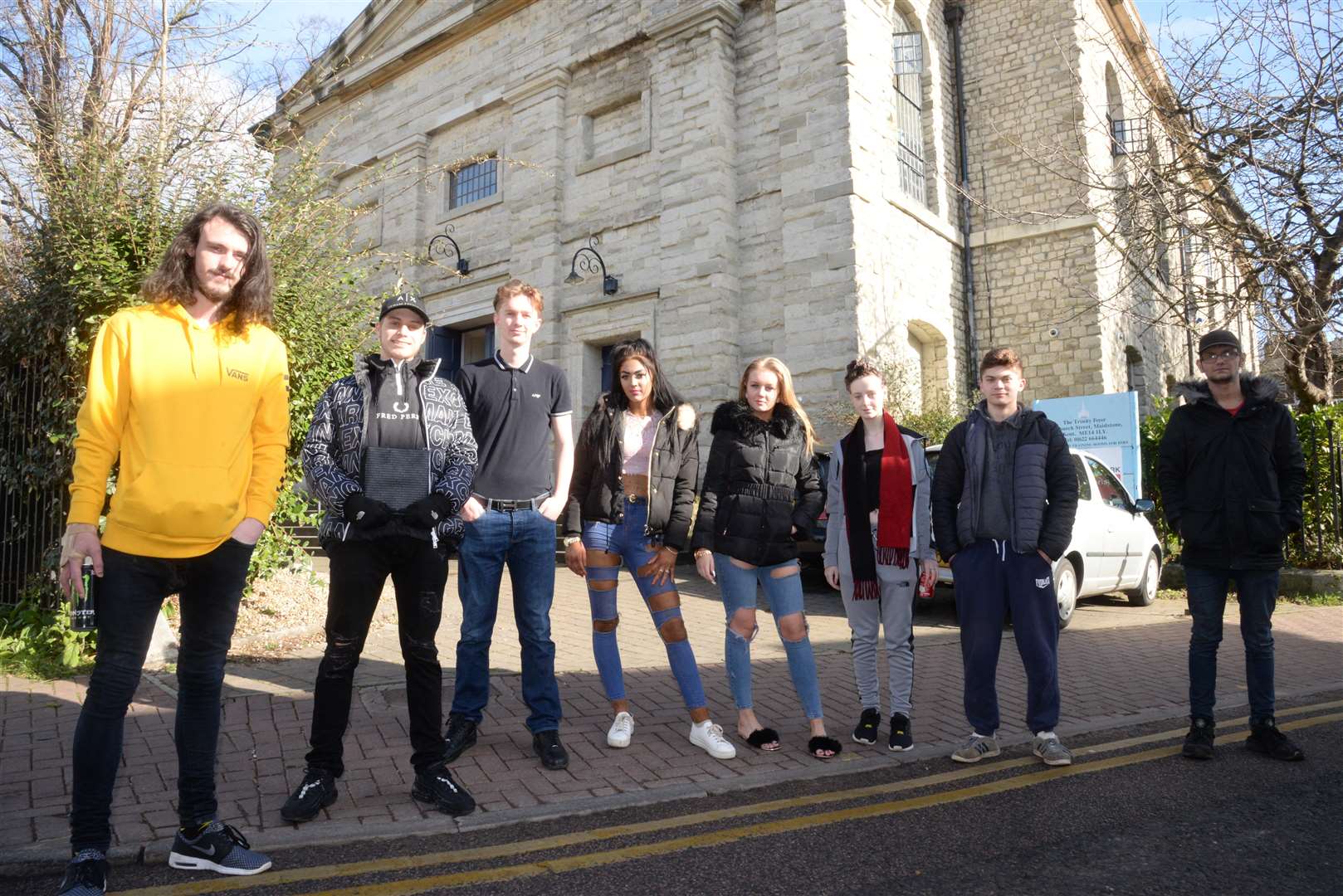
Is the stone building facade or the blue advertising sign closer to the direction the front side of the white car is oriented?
the blue advertising sign

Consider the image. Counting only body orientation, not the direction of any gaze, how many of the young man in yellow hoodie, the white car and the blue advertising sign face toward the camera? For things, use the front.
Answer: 2

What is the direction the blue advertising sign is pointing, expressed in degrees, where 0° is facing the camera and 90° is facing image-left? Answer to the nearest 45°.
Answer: approximately 0°

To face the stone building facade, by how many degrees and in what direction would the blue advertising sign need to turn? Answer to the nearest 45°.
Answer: approximately 135° to its right

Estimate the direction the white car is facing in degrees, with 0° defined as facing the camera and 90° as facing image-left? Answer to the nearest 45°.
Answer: approximately 225°

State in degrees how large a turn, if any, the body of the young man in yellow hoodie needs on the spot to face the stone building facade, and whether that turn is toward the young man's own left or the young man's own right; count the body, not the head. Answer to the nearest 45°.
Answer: approximately 135° to the young man's own left

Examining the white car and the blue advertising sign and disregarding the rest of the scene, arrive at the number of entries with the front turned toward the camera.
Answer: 1

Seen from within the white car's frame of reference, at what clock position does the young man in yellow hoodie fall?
The young man in yellow hoodie is roughly at 5 o'clock from the white car.

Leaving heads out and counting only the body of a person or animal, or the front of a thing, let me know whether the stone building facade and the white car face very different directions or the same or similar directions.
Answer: very different directions

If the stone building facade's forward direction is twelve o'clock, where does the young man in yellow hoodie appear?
The young man in yellow hoodie is roughly at 11 o'clock from the stone building facade.

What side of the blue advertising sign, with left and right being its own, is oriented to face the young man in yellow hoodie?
front

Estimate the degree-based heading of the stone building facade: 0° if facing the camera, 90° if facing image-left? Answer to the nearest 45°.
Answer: approximately 45°
